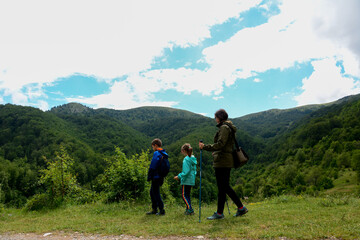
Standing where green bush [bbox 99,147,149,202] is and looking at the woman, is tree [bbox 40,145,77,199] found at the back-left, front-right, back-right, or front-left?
back-right

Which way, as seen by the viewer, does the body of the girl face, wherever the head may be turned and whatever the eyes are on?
to the viewer's left

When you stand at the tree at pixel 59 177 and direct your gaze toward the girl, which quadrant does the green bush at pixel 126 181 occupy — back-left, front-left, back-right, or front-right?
front-left

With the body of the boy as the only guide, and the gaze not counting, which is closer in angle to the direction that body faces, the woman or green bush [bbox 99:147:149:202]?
the green bush

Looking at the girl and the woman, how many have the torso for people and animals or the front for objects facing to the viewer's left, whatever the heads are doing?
2

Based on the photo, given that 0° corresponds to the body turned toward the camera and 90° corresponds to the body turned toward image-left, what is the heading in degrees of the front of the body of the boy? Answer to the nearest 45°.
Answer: approximately 90°

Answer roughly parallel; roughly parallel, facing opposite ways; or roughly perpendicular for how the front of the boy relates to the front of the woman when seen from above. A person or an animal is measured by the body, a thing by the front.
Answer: roughly parallel

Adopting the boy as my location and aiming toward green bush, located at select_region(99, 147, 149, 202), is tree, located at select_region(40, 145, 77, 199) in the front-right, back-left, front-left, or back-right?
front-left

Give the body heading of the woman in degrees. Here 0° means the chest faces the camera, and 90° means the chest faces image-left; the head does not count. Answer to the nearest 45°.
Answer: approximately 90°
